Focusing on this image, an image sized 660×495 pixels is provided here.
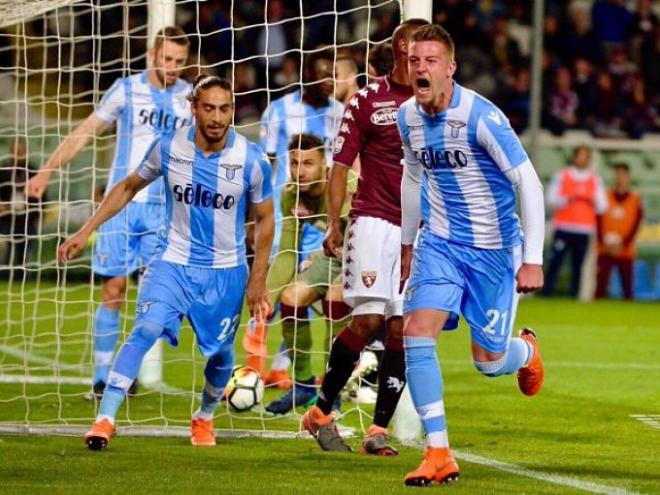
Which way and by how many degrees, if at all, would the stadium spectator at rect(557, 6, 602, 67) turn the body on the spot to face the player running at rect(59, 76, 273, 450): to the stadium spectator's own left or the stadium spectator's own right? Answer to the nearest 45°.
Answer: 0° — they already face them

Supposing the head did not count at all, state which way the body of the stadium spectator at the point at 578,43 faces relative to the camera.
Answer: toward the camera

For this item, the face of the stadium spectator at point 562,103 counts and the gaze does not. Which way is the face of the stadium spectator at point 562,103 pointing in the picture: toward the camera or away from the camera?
toward the camera

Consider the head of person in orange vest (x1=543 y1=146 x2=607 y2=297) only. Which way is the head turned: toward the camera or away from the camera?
toward the camera

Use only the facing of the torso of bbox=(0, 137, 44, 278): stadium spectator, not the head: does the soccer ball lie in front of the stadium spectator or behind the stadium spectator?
in front

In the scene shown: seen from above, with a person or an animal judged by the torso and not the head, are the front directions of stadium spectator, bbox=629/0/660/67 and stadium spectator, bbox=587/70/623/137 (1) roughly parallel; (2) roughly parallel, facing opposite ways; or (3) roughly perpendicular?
roughly parallel

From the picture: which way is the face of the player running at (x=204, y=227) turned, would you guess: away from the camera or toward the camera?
toward the camera

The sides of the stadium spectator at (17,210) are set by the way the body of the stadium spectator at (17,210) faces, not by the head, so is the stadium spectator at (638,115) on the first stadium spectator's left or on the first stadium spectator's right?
on the first stadium spectator's left

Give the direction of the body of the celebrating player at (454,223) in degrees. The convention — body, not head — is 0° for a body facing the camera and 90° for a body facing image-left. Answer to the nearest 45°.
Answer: approximately 45°

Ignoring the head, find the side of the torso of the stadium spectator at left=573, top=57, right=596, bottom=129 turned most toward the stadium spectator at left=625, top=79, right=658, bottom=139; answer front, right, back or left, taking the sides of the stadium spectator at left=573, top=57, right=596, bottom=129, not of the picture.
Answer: left

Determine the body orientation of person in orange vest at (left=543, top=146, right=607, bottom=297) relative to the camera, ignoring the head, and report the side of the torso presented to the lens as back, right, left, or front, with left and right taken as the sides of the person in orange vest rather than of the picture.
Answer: front

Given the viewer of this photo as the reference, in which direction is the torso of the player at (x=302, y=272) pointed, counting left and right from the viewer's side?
facing the viewer and to the left of the viewer

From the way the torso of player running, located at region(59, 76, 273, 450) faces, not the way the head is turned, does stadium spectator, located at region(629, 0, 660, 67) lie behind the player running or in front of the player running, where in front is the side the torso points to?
behind

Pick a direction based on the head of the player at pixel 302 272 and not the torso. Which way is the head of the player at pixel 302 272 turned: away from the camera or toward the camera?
toward the camera

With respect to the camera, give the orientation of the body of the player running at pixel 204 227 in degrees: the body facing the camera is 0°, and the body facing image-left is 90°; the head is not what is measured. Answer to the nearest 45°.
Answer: approximately 0°
